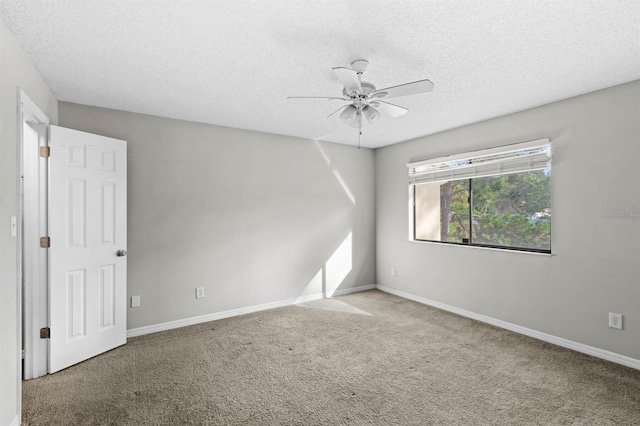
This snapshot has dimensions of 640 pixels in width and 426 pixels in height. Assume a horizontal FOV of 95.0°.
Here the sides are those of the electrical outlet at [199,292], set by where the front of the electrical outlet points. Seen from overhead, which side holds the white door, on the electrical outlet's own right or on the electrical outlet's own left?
on the electrical outlet's own right

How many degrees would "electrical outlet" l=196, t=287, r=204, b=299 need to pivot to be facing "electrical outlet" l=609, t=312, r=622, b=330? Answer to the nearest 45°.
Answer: approximately 45° to its left

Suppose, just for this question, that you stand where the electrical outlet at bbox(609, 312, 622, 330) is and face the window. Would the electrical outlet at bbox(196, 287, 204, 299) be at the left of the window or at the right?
left

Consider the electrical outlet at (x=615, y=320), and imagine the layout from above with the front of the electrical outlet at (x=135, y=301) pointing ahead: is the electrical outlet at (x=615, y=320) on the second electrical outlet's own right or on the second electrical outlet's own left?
on the second electrical outlet's own left

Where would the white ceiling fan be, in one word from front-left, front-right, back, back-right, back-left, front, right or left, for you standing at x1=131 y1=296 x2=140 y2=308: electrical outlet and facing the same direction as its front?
front-left

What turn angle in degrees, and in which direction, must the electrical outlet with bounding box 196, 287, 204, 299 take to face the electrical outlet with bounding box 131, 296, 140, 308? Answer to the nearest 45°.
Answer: approximately 90° to its right

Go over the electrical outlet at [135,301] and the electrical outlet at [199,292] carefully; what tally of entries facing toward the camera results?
2

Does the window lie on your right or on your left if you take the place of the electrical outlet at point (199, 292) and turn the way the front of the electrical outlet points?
on your left

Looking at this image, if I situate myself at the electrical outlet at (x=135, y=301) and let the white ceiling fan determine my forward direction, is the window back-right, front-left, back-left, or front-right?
front-left

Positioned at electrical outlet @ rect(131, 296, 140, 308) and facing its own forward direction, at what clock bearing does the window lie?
The window is roughly at 10 o'clock from the electrical outlet.

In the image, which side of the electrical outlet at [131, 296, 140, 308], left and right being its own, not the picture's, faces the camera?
front
